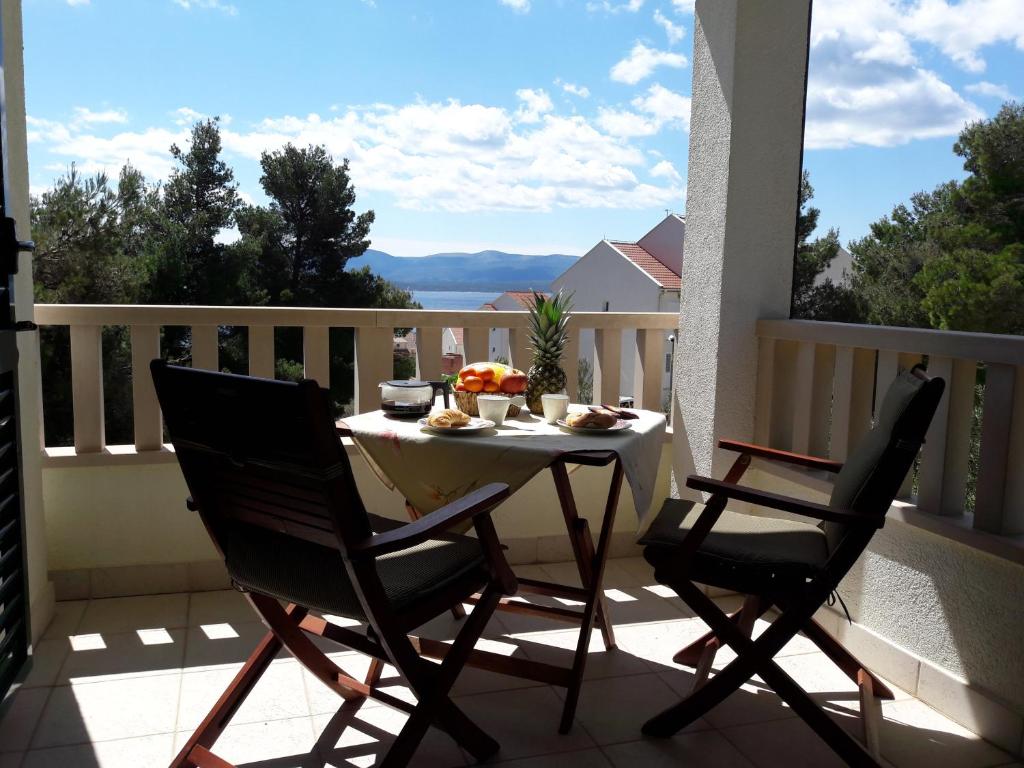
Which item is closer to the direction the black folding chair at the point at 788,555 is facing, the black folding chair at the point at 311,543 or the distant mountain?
the black folding chair

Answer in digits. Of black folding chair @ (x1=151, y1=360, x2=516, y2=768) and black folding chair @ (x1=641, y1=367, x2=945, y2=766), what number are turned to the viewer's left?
1

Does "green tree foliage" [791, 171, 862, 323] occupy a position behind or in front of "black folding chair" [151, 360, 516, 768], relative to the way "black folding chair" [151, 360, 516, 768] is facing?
in front

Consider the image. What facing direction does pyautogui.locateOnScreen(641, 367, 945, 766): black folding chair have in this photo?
to the viewer's left

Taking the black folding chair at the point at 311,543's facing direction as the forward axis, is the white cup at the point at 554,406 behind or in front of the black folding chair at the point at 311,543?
in front

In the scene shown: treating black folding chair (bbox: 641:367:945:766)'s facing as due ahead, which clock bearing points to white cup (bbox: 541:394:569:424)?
The white cup is roughly at 1 o'clock from the black folding chair.

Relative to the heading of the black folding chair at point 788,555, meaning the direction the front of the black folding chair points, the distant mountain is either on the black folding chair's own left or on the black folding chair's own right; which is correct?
on the black folding chair's own right

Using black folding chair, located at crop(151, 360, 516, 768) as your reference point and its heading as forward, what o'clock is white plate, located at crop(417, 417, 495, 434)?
The white plate is roughly at 12 o'clock from the black folding chair.

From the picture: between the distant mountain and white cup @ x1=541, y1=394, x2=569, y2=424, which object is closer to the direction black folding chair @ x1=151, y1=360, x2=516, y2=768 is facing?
the white cup

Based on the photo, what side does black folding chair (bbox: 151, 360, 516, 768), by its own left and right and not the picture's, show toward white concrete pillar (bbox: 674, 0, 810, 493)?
front

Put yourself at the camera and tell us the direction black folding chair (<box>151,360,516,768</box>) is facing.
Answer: facing away from the viewer and to the right of the viewer

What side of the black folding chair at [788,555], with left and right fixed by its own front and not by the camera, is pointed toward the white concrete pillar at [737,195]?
right

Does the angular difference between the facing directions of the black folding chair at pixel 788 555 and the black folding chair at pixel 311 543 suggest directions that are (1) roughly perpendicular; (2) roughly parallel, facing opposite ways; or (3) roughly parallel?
roughly perpendicular

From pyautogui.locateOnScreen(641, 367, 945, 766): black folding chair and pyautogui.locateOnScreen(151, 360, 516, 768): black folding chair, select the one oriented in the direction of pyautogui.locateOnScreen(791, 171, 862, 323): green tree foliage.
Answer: pyautogui.locateOnScreen(151, 360, 516, 768): black folding chair

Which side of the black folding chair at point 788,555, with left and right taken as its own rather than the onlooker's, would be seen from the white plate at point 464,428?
front

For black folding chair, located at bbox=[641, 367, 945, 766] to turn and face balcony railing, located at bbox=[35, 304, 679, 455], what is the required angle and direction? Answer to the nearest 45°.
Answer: approximately 45° to its right

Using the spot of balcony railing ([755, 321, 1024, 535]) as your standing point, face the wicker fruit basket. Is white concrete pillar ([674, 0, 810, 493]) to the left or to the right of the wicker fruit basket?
right

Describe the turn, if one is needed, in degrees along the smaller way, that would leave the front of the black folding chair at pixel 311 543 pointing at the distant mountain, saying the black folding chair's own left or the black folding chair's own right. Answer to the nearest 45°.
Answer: approximately 45° to the black folding chair's own left
